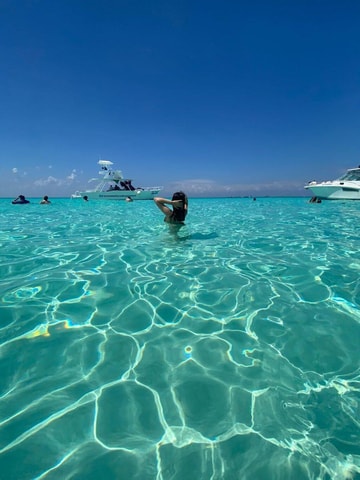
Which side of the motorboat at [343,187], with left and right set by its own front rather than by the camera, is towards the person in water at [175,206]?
left

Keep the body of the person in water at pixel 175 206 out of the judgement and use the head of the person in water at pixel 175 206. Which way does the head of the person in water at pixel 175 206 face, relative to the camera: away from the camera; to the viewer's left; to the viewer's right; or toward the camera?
away from the camera

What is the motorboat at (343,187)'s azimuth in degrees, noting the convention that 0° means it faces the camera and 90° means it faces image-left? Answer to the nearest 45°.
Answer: approximately 90°
